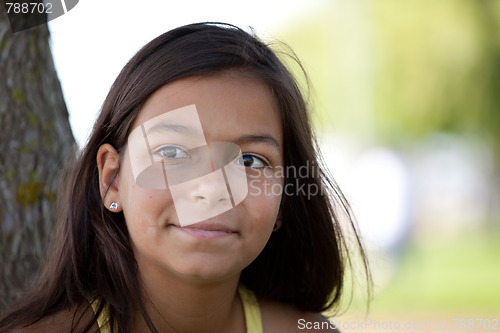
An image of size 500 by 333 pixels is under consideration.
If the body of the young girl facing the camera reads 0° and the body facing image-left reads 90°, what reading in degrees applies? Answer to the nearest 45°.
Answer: approximately 0°

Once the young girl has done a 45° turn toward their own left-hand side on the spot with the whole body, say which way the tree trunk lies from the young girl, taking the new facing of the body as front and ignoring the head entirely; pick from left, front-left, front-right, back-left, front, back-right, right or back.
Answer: back

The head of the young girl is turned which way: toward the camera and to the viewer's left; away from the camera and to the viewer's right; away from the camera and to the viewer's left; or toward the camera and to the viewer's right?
toward the camera and to the viewer's right
